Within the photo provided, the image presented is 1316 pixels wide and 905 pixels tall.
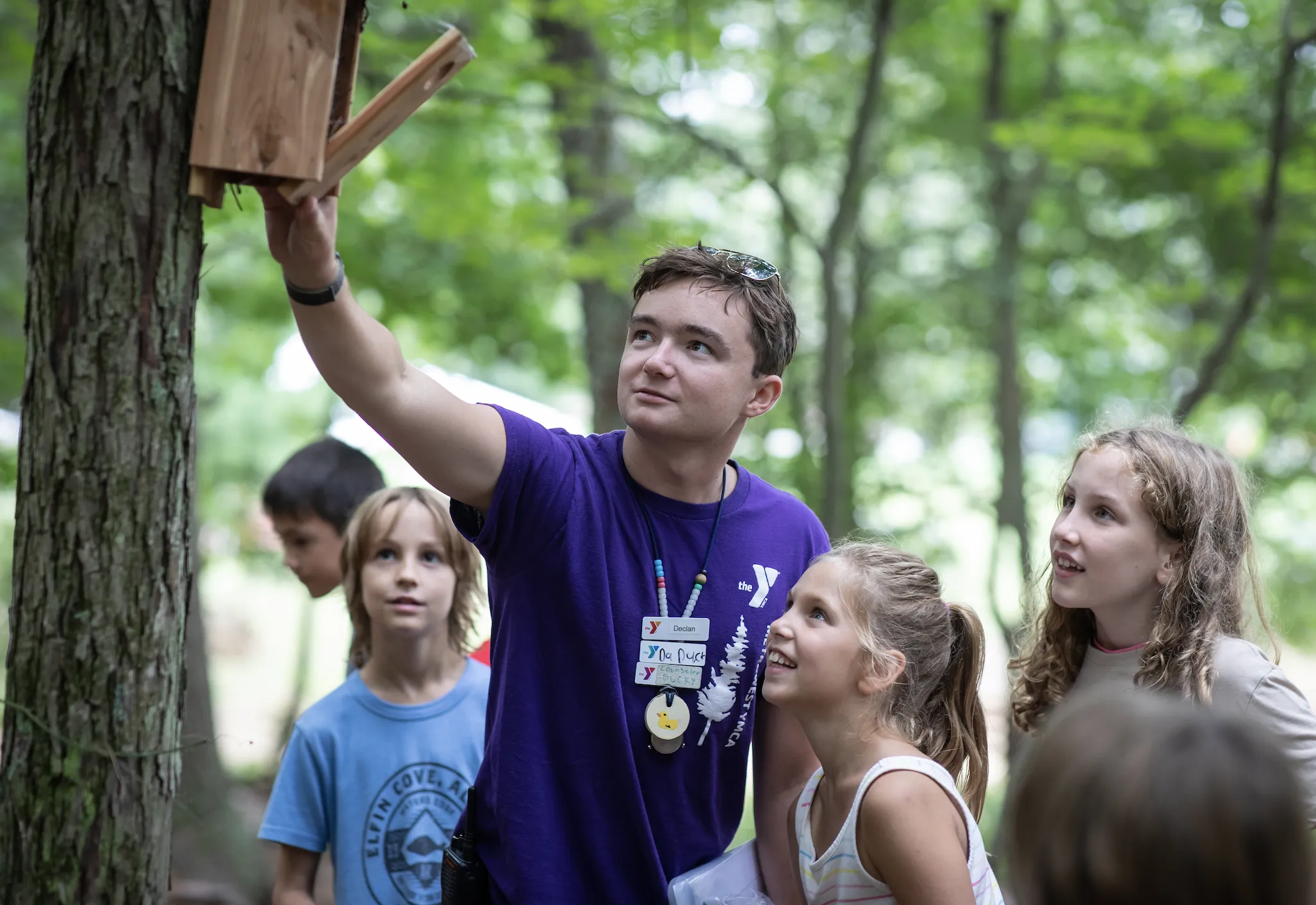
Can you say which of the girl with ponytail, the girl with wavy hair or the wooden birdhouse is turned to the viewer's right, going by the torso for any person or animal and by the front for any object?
the wooden birdhouse

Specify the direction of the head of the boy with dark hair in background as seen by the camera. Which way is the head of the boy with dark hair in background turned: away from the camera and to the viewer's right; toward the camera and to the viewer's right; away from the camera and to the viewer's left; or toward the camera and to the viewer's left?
toward the camera and to the viewer's left

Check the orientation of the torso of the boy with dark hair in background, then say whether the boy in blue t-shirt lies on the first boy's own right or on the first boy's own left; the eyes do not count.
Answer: on the first boy's own left

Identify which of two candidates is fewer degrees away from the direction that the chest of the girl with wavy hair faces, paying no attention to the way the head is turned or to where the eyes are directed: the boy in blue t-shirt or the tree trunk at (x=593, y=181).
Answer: the boy in blue t-shirt

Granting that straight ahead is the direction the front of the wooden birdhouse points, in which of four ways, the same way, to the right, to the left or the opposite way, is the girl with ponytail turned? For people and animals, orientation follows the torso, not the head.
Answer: the opposite way

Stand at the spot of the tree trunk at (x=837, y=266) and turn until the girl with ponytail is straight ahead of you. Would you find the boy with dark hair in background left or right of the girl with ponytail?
right

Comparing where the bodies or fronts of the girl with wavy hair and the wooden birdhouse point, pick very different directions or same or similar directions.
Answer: very different directions

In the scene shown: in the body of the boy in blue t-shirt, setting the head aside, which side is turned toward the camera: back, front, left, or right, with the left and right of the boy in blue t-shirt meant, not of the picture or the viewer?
front

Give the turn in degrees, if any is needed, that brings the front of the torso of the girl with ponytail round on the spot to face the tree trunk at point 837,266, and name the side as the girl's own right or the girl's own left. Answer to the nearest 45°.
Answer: approximately 135° to the girl's own right

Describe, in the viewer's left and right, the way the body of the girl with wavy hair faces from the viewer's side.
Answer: facing the viewer and to the left of the viewer

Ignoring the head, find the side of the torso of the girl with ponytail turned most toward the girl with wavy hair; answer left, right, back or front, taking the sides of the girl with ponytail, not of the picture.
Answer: back

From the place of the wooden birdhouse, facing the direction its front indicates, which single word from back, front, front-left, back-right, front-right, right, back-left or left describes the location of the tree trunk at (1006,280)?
front-left
